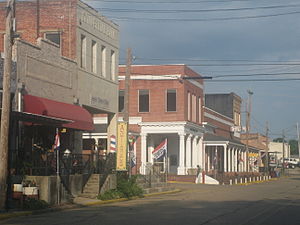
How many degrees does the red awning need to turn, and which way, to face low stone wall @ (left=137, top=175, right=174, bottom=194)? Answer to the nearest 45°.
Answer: approximately 90° to its left

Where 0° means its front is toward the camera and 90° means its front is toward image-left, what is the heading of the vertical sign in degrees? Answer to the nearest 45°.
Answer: approximately 0°
